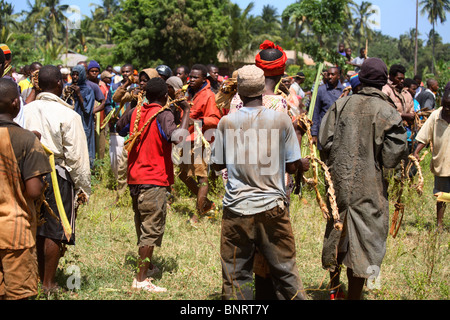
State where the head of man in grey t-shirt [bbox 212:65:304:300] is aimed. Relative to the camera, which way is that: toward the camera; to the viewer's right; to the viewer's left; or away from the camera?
away from the camera

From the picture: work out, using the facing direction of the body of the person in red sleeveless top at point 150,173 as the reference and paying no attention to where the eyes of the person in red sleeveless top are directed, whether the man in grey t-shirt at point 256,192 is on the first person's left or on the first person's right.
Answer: on the first person's right

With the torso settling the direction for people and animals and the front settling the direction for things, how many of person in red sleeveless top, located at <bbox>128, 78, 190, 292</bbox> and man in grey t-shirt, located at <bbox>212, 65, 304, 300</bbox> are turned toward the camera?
0

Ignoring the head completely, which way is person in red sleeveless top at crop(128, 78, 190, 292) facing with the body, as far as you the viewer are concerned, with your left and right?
facing away from the viewer and to the right of the viewer

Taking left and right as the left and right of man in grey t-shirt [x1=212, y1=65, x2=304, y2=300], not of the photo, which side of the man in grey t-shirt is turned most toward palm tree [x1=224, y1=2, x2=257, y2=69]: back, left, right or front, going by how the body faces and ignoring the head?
front

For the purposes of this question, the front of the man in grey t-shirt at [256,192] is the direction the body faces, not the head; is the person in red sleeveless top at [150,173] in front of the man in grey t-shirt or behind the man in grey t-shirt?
in front

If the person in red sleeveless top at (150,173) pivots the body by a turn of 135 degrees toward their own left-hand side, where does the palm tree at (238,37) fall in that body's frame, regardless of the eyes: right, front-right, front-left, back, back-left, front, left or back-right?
right

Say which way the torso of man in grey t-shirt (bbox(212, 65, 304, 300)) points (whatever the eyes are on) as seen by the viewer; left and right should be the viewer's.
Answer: facing away from the viewer
